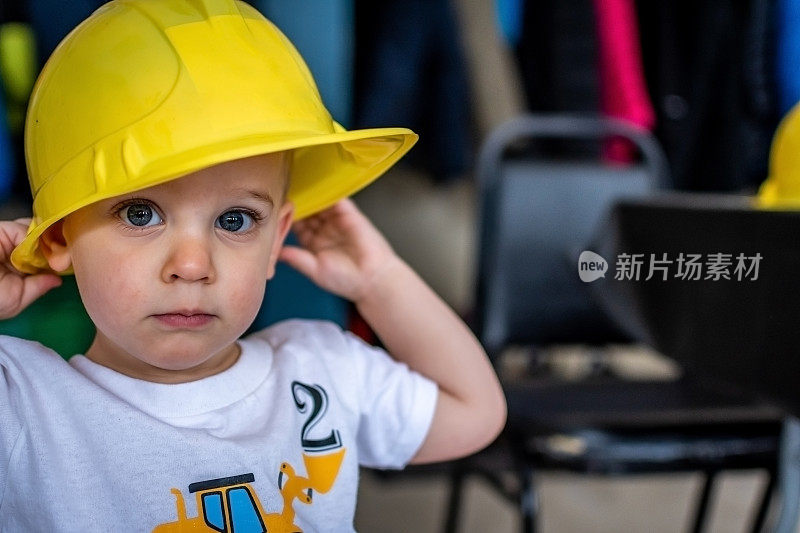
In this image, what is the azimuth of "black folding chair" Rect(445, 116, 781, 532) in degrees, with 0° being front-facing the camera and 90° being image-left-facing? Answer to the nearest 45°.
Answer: approximately 315°

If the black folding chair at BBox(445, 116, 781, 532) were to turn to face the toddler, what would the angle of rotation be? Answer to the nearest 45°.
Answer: approximately 45° to its right
